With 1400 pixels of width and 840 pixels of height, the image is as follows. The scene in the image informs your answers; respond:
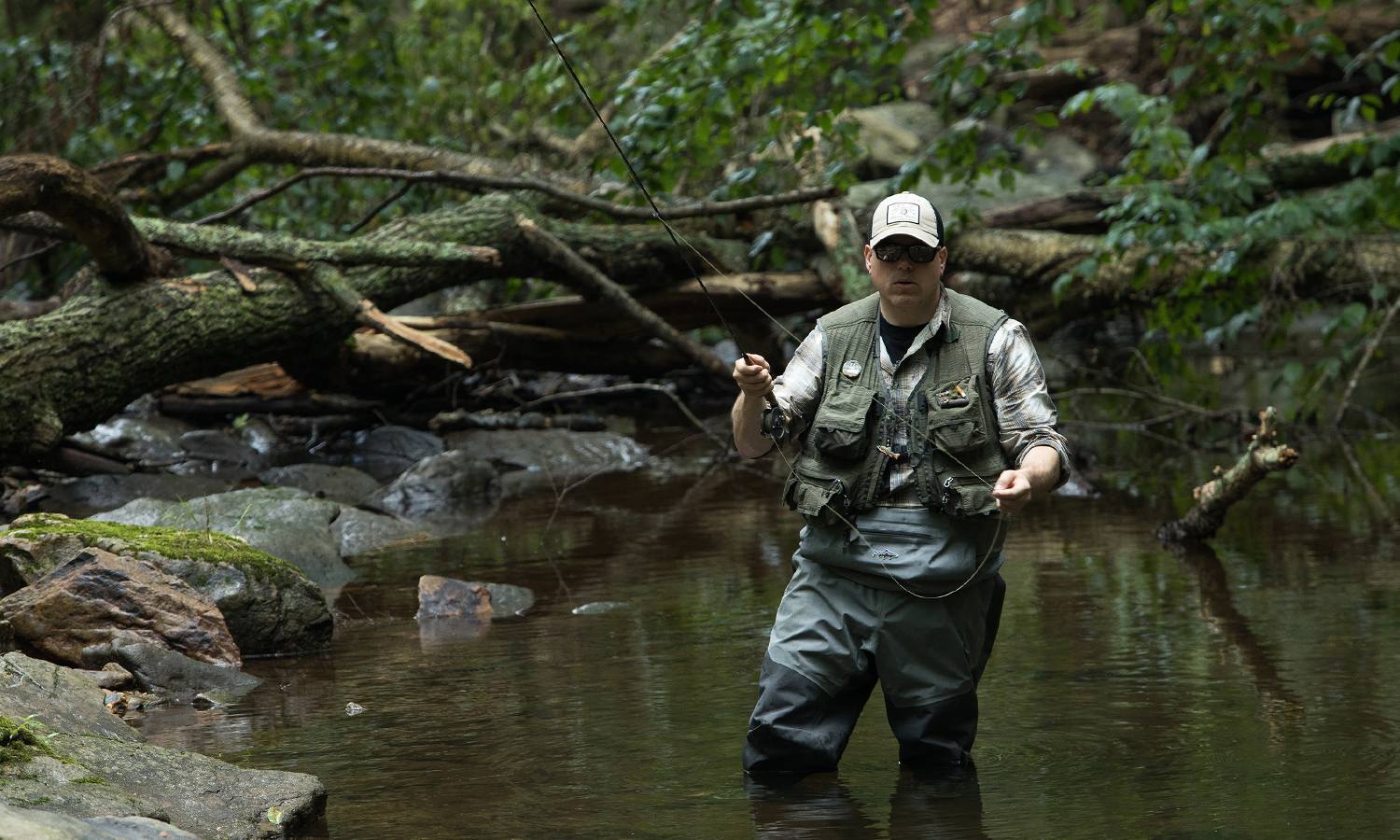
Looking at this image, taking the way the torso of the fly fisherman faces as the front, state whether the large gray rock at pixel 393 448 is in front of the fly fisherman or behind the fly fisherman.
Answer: behind

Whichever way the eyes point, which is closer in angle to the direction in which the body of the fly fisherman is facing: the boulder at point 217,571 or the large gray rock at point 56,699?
the large gray rock

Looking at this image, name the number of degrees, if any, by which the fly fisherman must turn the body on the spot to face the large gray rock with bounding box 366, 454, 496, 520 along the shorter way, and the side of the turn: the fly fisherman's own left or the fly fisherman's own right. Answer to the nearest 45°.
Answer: approximately 135° to the fly fisherman's own right

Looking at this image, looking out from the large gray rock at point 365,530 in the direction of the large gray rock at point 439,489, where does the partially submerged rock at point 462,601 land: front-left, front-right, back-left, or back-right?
back-right

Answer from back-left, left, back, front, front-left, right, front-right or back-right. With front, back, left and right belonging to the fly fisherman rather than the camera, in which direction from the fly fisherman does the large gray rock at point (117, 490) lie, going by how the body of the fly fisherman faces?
back-right

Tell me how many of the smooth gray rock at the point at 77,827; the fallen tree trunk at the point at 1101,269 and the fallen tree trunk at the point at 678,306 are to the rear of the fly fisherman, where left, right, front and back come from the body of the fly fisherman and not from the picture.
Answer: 2

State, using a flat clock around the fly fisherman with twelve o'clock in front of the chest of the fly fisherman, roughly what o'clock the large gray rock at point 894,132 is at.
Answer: The large gray rock is roughly at 6 o'clock from the fly fisherman.

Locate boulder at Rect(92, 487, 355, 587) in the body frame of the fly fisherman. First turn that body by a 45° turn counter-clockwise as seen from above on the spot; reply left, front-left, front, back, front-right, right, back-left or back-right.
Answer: back

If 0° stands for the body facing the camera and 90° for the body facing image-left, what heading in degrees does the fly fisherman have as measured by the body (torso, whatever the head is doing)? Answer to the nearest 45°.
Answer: approximately 0°

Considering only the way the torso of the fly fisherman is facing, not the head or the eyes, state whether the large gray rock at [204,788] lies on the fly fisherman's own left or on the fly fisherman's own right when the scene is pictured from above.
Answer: on the fly fisherman's own right

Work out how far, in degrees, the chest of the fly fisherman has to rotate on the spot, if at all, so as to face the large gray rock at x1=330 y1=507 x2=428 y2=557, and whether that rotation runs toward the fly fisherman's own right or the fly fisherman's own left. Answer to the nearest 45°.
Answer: approximately 135° to the fly fisherman's own right
